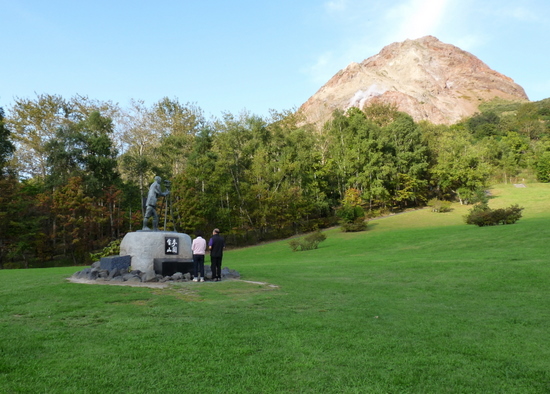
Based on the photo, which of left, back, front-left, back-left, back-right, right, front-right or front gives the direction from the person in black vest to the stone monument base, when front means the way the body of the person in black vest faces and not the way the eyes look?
front-left

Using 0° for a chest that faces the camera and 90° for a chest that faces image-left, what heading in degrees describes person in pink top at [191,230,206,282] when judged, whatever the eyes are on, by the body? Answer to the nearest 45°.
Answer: approximately 180°

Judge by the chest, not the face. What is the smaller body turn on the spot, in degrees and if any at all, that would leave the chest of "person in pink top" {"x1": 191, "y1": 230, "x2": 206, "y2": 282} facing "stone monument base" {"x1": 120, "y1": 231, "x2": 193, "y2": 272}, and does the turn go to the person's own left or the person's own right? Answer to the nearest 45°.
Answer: approximately 45° to the person's own left

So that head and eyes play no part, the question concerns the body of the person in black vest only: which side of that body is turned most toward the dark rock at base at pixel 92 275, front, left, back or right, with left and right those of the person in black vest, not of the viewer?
left

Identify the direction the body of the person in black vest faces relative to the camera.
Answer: away from the camera

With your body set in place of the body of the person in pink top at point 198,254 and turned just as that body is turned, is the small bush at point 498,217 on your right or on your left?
on your right

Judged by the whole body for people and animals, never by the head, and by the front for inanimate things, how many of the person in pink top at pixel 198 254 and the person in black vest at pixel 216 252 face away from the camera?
2

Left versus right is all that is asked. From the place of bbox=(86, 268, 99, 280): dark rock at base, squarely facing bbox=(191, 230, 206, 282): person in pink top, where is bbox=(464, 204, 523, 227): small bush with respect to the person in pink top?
left
